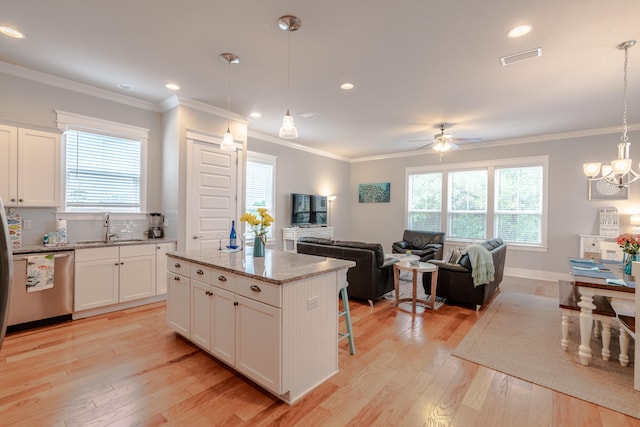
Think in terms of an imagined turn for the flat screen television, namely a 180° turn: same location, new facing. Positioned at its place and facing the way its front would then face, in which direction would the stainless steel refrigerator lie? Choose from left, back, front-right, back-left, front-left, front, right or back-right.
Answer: back-left

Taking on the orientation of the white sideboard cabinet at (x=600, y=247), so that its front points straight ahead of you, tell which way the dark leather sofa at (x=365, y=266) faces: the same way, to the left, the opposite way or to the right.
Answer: the opposite way

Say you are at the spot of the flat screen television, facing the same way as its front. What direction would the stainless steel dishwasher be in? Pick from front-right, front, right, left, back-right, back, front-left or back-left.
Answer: right

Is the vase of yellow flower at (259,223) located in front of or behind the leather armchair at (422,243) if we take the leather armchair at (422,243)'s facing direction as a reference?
in front

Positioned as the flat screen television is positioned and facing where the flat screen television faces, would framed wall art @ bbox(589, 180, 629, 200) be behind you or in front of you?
in front

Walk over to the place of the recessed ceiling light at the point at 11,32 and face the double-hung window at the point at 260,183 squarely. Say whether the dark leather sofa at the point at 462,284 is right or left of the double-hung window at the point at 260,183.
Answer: right

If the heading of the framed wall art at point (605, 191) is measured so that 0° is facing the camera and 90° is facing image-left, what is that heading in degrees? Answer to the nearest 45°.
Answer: approximately 0°

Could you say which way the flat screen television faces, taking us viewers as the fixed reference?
facing the viewer and to the right of the viewer

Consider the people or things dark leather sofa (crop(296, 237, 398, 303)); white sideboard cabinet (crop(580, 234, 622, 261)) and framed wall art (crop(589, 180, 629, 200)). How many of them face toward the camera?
2

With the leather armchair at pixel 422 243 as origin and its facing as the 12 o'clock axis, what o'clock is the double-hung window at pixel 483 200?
The double-hung window is roughly at 7 o'clock from the leather armchair.

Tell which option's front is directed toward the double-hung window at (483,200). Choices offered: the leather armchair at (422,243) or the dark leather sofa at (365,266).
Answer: the dark leather sofa

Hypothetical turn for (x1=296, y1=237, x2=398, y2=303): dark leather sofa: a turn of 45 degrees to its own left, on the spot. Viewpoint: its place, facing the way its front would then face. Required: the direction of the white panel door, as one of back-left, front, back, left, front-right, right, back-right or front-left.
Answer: left

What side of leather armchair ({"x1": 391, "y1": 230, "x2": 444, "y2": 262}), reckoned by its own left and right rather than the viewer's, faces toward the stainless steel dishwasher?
front
